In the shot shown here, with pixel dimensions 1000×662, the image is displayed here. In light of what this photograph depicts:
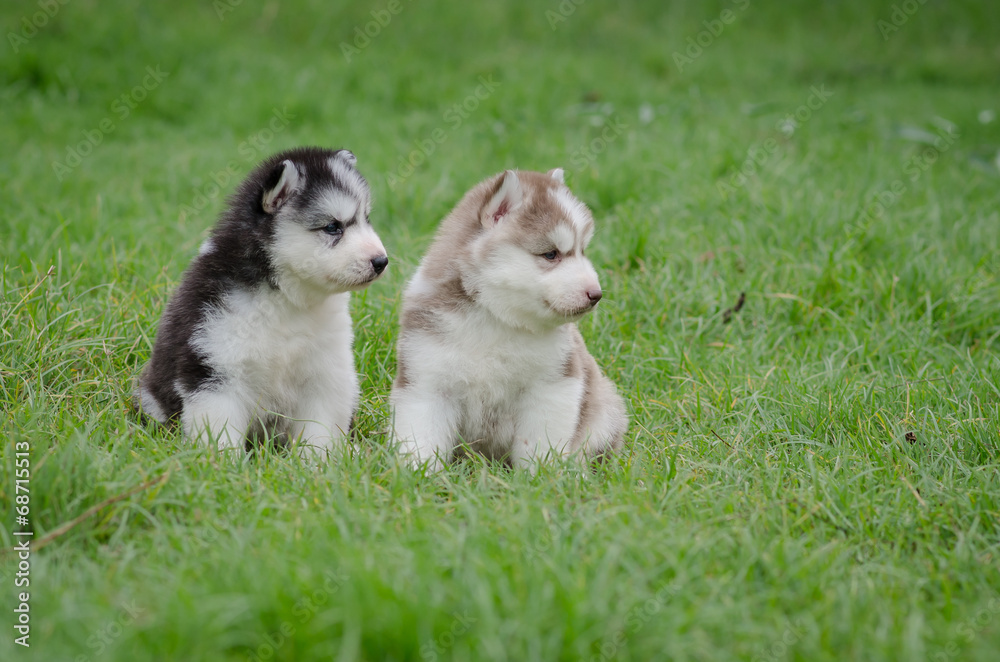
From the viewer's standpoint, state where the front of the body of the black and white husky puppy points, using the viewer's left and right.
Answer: facing the viewer and to the right of the viewer

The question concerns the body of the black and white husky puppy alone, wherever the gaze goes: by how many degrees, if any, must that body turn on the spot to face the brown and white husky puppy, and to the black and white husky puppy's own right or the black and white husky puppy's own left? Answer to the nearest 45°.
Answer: approximately 45° to the black and white husky puppy's own left

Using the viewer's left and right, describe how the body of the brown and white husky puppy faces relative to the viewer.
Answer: facing the viewer

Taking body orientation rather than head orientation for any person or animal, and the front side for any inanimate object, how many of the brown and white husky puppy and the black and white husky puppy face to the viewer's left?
0

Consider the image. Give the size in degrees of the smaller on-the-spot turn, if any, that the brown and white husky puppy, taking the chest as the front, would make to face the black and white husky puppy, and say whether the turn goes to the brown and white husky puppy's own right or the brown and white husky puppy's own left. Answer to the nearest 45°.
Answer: approximately 90° to the brown and white husky puppy's own right
